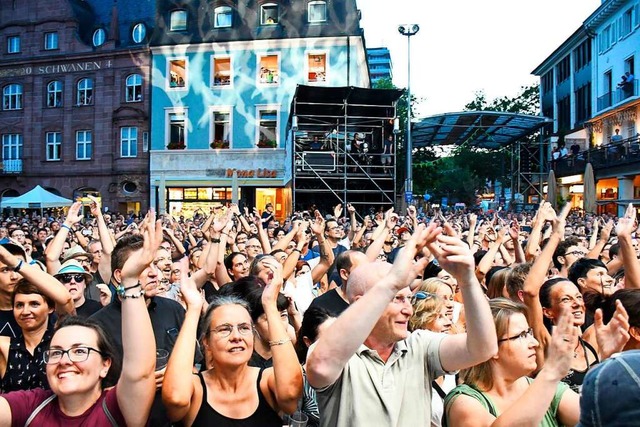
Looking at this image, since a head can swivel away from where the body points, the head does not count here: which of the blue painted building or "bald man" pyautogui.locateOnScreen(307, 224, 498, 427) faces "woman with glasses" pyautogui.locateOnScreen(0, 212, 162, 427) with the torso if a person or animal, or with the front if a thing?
the blue painted building

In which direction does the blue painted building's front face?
toward the camera

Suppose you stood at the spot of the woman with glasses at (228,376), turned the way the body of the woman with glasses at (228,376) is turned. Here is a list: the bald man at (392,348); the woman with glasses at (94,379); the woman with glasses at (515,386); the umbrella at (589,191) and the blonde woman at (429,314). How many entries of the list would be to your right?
1

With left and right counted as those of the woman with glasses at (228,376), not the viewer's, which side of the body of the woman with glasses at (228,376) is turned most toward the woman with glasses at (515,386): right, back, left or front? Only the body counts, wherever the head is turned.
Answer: left

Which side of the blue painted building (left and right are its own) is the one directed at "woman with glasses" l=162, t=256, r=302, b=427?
front

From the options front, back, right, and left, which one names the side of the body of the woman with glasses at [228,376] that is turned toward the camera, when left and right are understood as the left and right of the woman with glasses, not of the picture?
front

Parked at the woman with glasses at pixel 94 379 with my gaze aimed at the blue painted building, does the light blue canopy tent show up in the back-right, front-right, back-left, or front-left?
front-left

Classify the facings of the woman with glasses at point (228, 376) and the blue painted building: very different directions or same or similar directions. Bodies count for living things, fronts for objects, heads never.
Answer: same or similar directions

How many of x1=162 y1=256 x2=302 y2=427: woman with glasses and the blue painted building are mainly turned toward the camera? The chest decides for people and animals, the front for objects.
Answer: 2

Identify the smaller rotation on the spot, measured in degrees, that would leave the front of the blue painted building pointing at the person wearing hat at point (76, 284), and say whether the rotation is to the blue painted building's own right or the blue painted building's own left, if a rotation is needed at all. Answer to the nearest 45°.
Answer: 0° — it already faces them

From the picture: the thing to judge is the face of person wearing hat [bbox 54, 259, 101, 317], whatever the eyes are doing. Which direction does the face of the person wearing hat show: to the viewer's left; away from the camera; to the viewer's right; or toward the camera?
toward the camera

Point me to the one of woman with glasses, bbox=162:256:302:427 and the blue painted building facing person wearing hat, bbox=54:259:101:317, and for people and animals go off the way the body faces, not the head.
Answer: the blue painted building

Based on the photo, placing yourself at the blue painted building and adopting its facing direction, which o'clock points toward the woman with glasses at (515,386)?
The woman with glasses is roughly at 12 o'clock from the blue painted building.

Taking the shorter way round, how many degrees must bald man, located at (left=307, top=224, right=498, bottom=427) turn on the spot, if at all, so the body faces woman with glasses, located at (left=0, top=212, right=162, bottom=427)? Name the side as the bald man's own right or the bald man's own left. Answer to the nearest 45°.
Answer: approximately 135° to the bald man's own right
